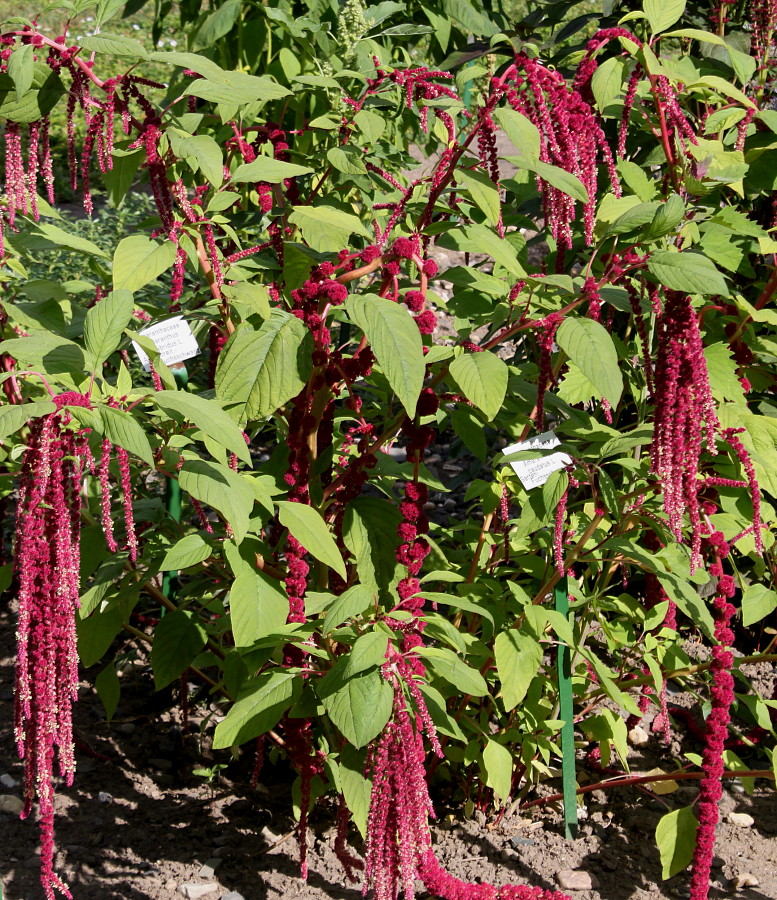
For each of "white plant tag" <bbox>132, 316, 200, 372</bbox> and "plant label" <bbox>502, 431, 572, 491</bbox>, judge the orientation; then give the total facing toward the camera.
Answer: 2

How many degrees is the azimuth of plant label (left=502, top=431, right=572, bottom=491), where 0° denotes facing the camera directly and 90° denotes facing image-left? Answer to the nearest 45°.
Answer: approximately 0°

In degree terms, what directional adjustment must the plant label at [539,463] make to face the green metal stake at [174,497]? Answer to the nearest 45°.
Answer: approximately 135° to its right
